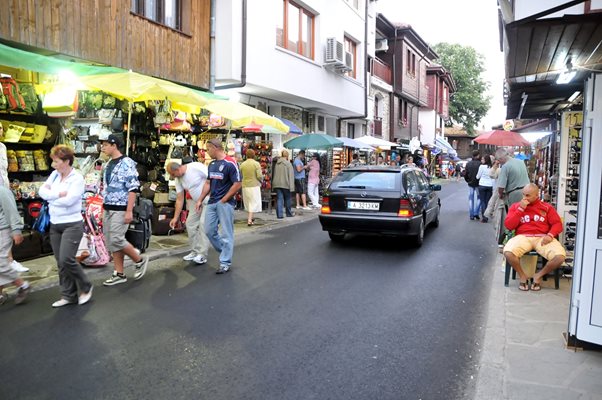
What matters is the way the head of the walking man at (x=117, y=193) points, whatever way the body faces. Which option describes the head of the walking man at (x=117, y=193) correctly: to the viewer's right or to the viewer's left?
to the viewer's left

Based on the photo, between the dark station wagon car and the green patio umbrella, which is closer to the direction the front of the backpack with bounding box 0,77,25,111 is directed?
the dark station wagon car

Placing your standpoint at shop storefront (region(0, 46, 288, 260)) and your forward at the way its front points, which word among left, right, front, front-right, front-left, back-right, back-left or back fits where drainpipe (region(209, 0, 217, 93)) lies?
left

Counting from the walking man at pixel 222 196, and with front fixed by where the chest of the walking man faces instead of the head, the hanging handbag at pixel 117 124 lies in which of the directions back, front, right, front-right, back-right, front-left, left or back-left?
right

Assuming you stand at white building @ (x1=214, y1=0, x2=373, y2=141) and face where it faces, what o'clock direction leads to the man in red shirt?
The man in red shirt is roughly at 1 o'clock from the white building.

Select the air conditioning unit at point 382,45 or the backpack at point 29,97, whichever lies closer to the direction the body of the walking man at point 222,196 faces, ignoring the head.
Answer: the backpack

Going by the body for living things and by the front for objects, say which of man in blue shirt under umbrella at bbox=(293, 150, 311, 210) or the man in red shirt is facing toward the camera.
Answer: the man in red shirt

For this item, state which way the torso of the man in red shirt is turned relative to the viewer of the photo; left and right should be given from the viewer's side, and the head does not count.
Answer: facing the viewer

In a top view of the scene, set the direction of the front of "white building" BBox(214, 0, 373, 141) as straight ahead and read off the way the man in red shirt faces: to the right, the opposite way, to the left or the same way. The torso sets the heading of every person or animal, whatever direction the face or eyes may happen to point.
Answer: to the right

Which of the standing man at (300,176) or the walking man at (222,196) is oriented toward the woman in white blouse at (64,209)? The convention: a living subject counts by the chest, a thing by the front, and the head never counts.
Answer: the walking man at (222,196)
